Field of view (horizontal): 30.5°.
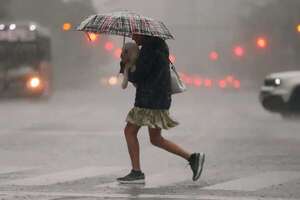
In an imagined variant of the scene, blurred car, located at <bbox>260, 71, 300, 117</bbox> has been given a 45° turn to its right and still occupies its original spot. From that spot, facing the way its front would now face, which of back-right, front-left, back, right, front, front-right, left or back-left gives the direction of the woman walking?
left

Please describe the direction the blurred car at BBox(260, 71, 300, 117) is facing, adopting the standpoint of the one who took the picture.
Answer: facing the viewer and to the left of the viewer

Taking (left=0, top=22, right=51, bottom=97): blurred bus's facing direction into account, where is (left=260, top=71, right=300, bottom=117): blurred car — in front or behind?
in front

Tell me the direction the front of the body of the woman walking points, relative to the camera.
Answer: to the viewer's left

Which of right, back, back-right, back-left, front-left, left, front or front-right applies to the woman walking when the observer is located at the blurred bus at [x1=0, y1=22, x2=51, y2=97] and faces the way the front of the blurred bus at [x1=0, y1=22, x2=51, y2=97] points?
front

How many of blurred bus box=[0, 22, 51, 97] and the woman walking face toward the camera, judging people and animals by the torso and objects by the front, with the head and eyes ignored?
1

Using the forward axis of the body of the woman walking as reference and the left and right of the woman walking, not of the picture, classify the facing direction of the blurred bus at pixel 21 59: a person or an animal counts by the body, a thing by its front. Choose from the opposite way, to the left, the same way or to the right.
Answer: to the left

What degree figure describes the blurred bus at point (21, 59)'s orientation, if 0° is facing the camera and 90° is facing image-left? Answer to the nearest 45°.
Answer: approximately 0°
